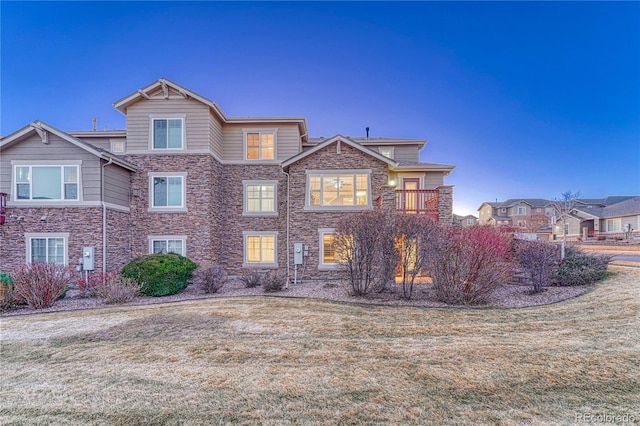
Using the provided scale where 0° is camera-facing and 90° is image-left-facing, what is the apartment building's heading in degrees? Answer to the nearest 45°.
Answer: approximately 0°

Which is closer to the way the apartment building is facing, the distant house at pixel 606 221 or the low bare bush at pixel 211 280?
the low bare bush

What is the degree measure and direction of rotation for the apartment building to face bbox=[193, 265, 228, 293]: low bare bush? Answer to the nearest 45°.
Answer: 0° — it already faces it

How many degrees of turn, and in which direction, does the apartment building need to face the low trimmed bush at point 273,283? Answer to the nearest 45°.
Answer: approximately 45° to its left

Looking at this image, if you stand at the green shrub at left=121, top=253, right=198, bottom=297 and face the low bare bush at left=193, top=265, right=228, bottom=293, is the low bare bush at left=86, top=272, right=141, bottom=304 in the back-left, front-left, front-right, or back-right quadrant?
back-right

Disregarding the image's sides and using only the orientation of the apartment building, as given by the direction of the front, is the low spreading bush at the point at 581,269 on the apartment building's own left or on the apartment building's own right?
on the apartment building's own left
